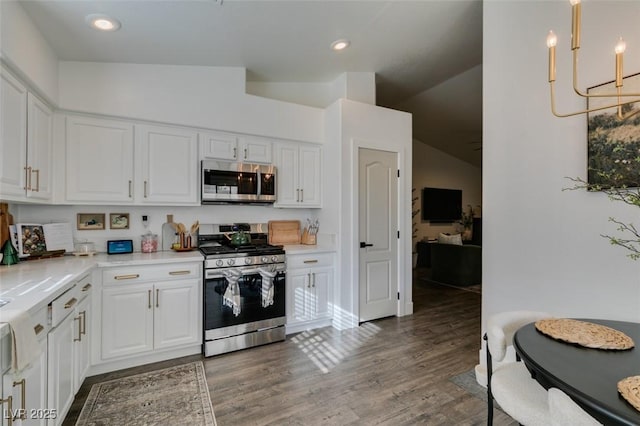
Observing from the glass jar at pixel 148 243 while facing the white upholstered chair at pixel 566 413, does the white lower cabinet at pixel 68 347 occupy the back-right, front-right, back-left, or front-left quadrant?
front-right

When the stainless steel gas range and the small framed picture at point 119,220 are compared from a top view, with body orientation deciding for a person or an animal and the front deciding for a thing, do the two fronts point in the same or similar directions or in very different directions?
same or similar directions

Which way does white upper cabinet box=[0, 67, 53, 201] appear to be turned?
to the viewer's right

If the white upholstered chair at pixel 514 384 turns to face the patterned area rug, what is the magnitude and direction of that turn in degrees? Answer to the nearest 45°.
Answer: approximately 135° to its right

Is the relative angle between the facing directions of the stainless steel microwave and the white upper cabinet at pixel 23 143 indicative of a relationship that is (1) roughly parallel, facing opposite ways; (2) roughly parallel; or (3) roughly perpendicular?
roughly perpendicular

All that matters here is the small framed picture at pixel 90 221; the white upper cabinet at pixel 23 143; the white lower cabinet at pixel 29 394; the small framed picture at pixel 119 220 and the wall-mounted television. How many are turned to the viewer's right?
2

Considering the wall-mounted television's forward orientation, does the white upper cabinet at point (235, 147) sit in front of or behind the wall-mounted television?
in front

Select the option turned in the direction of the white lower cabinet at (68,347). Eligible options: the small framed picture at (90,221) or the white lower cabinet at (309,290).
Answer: the small framed picture

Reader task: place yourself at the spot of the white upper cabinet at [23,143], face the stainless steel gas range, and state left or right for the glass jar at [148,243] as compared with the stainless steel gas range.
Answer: left

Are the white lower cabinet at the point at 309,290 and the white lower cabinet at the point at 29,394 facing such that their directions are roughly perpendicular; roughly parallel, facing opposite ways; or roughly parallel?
roughly perpendicular

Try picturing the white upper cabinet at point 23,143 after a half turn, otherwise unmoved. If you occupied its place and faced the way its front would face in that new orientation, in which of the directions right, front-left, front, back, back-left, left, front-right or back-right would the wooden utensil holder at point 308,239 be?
back

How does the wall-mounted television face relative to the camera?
toward the camera

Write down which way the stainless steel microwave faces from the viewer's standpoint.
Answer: facing the viewer and to the right of the viewer

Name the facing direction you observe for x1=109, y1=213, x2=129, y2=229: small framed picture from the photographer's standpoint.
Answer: facing the viewer

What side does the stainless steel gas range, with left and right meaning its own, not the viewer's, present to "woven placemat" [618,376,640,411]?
front

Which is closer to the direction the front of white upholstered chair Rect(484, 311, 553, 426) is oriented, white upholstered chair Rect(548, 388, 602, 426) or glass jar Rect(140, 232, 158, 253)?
the white upholstered chair
